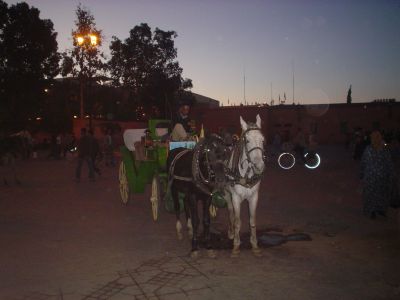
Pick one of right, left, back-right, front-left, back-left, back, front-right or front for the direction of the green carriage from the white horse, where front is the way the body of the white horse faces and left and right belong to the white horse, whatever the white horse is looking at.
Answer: back-right

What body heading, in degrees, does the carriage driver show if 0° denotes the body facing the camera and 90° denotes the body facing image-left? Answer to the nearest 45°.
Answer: approximately 315°

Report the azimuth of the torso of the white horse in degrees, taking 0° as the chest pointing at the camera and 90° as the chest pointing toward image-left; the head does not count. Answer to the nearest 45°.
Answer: approximately 0°

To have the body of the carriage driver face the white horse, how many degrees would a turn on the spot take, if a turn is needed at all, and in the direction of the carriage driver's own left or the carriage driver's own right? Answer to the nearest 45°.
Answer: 0° — they already face it
